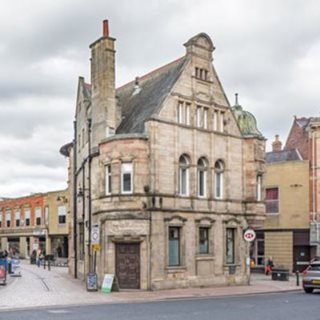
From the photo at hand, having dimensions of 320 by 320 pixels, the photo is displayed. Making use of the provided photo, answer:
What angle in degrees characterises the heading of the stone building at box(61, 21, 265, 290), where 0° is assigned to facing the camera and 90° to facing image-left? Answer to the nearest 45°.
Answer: approximately 315°

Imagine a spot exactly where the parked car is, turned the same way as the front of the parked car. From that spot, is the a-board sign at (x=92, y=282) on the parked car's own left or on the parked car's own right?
on the parked car's own left

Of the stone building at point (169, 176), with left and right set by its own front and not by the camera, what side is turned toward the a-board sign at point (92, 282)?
right
